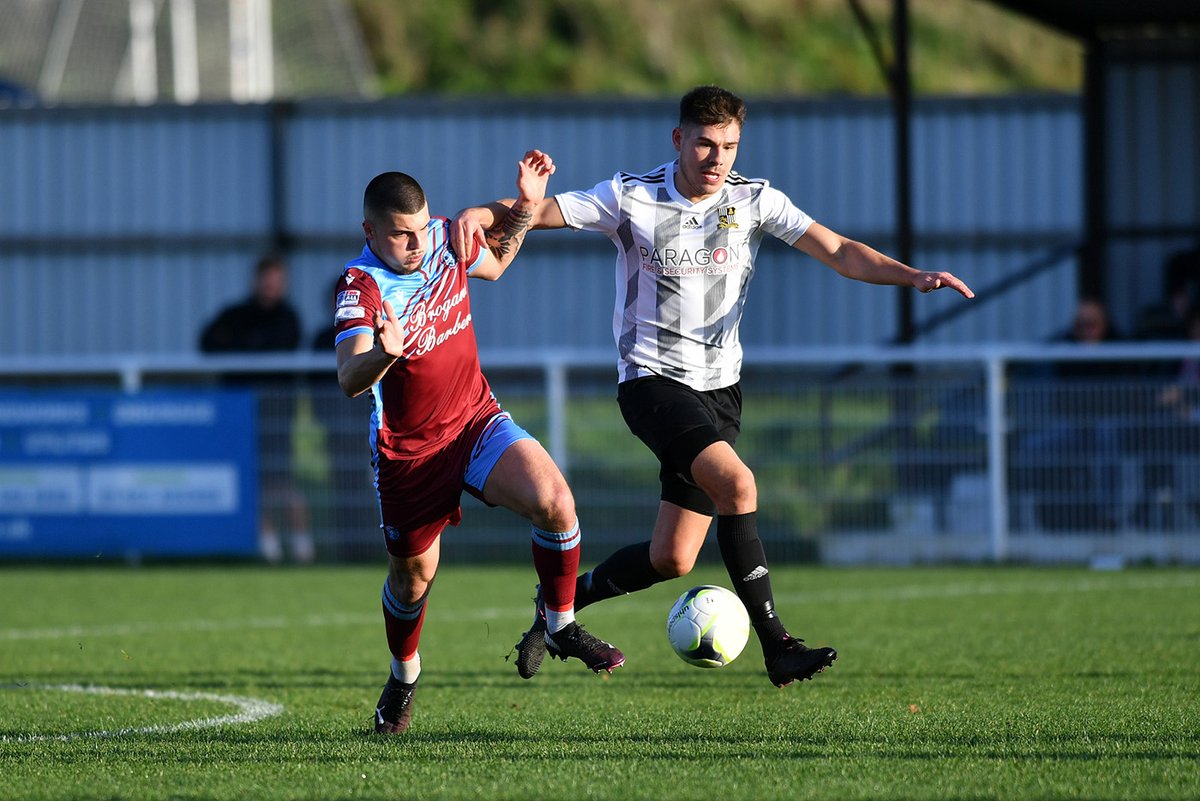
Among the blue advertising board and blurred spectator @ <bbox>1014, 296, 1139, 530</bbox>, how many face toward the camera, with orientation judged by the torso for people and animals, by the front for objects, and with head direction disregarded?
2

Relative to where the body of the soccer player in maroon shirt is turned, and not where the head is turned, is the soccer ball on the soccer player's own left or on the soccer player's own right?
on the soccer player's own left

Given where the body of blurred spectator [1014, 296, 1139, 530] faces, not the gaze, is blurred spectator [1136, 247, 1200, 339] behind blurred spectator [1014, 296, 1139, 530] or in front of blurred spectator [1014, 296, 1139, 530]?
behind

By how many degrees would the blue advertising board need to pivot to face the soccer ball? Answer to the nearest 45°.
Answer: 0° — it already faces it

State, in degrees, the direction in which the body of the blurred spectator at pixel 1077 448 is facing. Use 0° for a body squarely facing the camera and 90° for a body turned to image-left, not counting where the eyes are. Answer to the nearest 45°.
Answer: approximately 0°

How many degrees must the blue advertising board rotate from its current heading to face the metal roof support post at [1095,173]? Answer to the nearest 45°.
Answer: approximately 90° to its left

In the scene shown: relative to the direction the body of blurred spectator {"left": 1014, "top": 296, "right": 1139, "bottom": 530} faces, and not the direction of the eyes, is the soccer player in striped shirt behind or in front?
in front

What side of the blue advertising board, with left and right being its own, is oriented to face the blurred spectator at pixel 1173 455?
left

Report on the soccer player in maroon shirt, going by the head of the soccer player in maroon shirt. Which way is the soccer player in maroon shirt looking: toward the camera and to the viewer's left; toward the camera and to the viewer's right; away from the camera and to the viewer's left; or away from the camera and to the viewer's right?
toward the camera and to the viewer's right

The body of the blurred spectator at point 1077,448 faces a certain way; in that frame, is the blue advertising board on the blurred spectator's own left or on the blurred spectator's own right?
on the blurred spectator's own right

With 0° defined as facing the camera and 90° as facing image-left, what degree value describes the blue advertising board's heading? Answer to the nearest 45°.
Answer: approximately 0°

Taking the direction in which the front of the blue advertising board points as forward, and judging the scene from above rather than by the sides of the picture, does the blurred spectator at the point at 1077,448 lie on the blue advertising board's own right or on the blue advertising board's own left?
on the blue advertising board's own left

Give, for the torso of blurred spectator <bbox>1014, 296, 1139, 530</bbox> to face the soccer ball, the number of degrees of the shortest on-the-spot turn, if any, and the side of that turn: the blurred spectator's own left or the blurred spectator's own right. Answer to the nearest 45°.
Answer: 0° — they already face it
